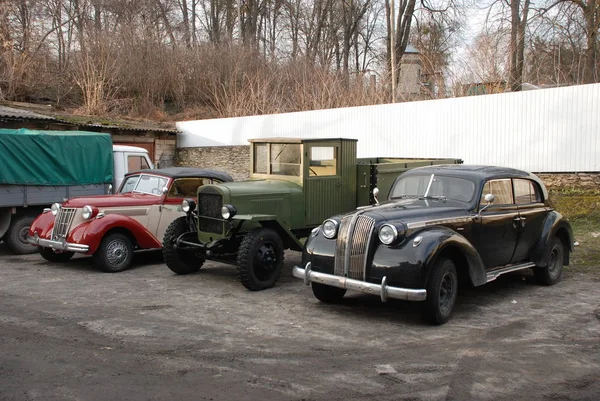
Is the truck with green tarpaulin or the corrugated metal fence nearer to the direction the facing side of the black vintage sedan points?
the truck with green tarpaulin

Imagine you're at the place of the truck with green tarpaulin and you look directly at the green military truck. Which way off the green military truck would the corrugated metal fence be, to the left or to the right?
left

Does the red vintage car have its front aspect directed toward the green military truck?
no

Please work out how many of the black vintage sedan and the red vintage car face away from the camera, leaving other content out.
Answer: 0

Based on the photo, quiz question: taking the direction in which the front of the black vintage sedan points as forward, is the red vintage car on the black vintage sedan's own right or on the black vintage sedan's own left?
on the black vintage sedan's own right

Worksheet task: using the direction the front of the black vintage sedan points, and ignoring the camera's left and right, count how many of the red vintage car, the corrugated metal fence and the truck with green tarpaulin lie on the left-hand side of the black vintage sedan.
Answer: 0

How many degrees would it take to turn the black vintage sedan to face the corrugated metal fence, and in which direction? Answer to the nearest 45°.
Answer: approximately 135° to its right

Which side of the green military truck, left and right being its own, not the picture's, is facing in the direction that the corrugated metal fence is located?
back

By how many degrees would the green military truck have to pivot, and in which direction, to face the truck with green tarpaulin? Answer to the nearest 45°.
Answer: approximately 90° to its right

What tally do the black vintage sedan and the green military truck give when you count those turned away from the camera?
0

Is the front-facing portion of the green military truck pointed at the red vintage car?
no

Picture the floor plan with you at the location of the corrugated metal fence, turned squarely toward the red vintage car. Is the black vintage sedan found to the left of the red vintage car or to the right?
left

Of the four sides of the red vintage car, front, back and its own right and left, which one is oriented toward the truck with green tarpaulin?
right

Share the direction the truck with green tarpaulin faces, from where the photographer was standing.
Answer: facing away from the viewer and to the right of the viewer

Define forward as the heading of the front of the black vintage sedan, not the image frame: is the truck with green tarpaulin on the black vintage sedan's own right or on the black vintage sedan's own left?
on the black vintage sedan's own right

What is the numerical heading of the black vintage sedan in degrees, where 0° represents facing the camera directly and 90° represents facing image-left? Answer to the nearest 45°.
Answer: approximately 45°

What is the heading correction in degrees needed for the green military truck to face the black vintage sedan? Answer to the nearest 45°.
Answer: approximately 90° to its left

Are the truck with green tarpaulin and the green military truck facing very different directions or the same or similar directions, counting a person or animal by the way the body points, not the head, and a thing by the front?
very different directions
